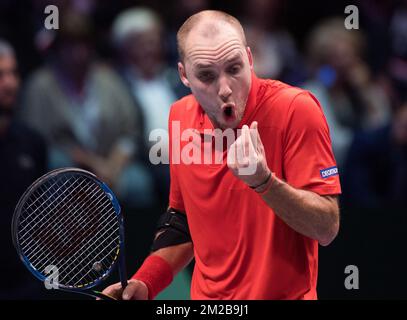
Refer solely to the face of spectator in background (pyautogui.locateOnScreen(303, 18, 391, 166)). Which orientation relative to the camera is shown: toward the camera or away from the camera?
toward the camera

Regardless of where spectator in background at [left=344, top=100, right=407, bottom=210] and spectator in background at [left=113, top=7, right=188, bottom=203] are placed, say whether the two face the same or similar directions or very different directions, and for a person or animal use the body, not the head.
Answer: same or similar directions

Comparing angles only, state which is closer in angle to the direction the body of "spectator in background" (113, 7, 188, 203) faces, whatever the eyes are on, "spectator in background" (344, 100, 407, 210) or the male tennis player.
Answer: the male tennis player

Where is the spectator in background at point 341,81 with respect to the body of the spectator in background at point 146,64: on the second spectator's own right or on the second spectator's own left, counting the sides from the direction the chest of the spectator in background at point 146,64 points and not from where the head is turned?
on the second spectator's own left

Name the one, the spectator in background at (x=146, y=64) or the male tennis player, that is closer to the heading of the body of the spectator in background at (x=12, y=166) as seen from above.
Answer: the male tennis player

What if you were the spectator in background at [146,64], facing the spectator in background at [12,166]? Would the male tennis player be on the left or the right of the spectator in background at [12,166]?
left

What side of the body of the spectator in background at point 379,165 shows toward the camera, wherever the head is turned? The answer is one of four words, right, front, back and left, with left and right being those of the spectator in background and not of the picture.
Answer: front

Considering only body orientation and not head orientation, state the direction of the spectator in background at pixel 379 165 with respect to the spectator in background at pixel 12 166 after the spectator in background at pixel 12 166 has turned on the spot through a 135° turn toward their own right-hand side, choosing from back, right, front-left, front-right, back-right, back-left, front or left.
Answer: back-right

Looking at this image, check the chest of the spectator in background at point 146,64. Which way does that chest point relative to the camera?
toward the camera
